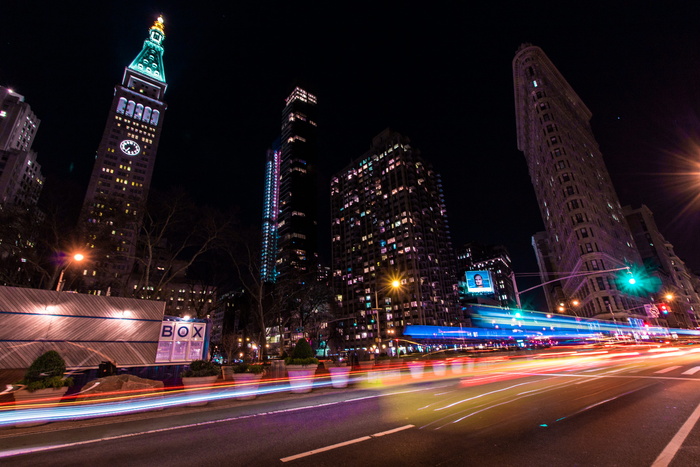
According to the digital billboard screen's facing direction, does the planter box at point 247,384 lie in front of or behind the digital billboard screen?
in front

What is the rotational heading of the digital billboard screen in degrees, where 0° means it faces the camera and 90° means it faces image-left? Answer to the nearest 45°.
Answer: approximately 0°

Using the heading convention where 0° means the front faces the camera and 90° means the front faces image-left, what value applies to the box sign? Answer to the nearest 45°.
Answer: approximately 0°

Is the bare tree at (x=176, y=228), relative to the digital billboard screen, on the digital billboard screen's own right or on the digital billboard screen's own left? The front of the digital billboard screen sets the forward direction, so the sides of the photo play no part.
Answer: on the digital billboard screen's own right

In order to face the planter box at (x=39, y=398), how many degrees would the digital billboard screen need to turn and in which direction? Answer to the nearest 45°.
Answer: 0° — it already faces it

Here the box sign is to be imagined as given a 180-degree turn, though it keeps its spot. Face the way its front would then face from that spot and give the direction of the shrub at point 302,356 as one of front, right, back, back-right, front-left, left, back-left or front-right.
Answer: back-right

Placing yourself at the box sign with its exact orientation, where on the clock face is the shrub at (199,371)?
The shrub is roughly at 12 o'clock from the box sign.

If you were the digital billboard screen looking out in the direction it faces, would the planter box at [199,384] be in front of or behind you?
in front
